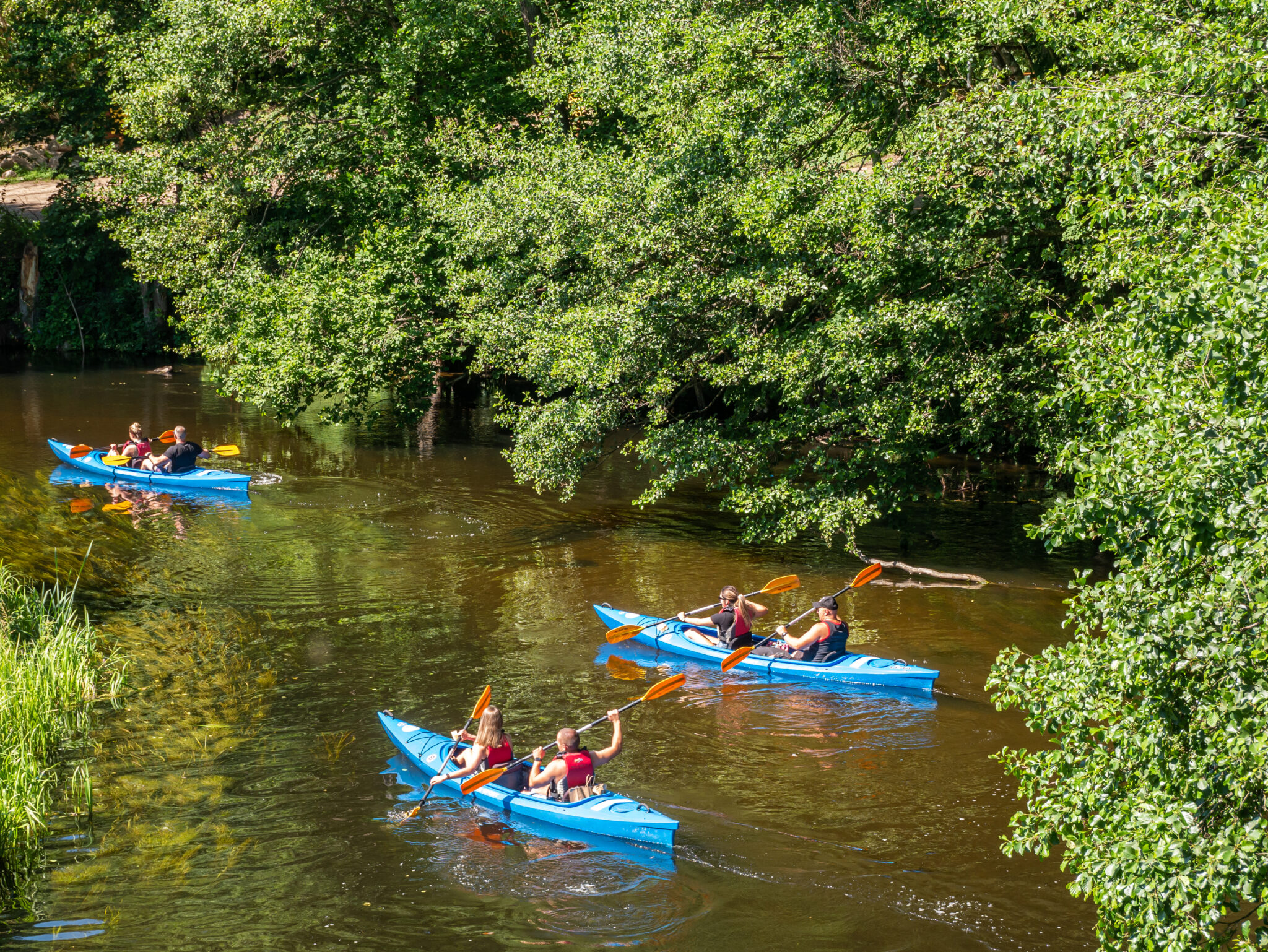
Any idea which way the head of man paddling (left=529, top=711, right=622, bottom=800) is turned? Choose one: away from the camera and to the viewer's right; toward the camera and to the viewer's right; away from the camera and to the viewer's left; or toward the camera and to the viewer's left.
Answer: away from the camera and to the viewer's left

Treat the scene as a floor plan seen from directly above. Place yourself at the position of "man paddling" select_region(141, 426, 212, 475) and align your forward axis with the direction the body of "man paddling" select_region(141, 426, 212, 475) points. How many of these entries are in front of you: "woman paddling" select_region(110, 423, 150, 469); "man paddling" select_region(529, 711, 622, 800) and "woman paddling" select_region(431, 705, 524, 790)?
1

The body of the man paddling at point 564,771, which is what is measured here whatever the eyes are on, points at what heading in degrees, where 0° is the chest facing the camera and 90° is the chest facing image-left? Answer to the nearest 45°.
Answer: approximately 135°

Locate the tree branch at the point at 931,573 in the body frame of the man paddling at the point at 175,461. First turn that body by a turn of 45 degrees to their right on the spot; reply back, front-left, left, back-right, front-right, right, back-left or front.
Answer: back-right

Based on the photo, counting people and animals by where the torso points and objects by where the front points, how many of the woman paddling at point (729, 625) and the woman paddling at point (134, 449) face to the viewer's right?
0

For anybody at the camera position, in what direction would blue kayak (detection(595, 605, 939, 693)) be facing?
facing away from the viewer and to the left of the viewer

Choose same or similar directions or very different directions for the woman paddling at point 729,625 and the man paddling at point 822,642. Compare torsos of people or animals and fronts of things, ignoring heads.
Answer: same or similar directions

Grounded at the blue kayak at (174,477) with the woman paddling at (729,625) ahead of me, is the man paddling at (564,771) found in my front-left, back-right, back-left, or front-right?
front-right

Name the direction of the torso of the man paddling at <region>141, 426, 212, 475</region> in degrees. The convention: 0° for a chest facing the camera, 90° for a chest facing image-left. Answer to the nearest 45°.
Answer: approximately 135°

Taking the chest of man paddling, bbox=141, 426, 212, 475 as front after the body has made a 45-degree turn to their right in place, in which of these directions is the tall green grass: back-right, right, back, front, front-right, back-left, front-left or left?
back

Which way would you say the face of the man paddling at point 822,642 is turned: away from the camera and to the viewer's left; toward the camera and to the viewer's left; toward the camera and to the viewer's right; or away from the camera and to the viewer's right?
away from the camera and to the viewer's left

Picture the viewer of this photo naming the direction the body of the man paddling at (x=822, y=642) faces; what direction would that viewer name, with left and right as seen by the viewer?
facing away from the viewer and to the left of the viewer

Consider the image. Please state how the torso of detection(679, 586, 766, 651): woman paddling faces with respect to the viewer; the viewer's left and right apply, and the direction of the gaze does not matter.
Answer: facing away from the viewer and to the left of the viewer

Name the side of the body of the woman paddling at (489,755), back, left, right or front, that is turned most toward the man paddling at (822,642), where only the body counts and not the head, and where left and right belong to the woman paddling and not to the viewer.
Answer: right

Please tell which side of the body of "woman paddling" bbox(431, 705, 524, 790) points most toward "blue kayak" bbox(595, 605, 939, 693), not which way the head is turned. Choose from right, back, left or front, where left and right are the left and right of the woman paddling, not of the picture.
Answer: right
